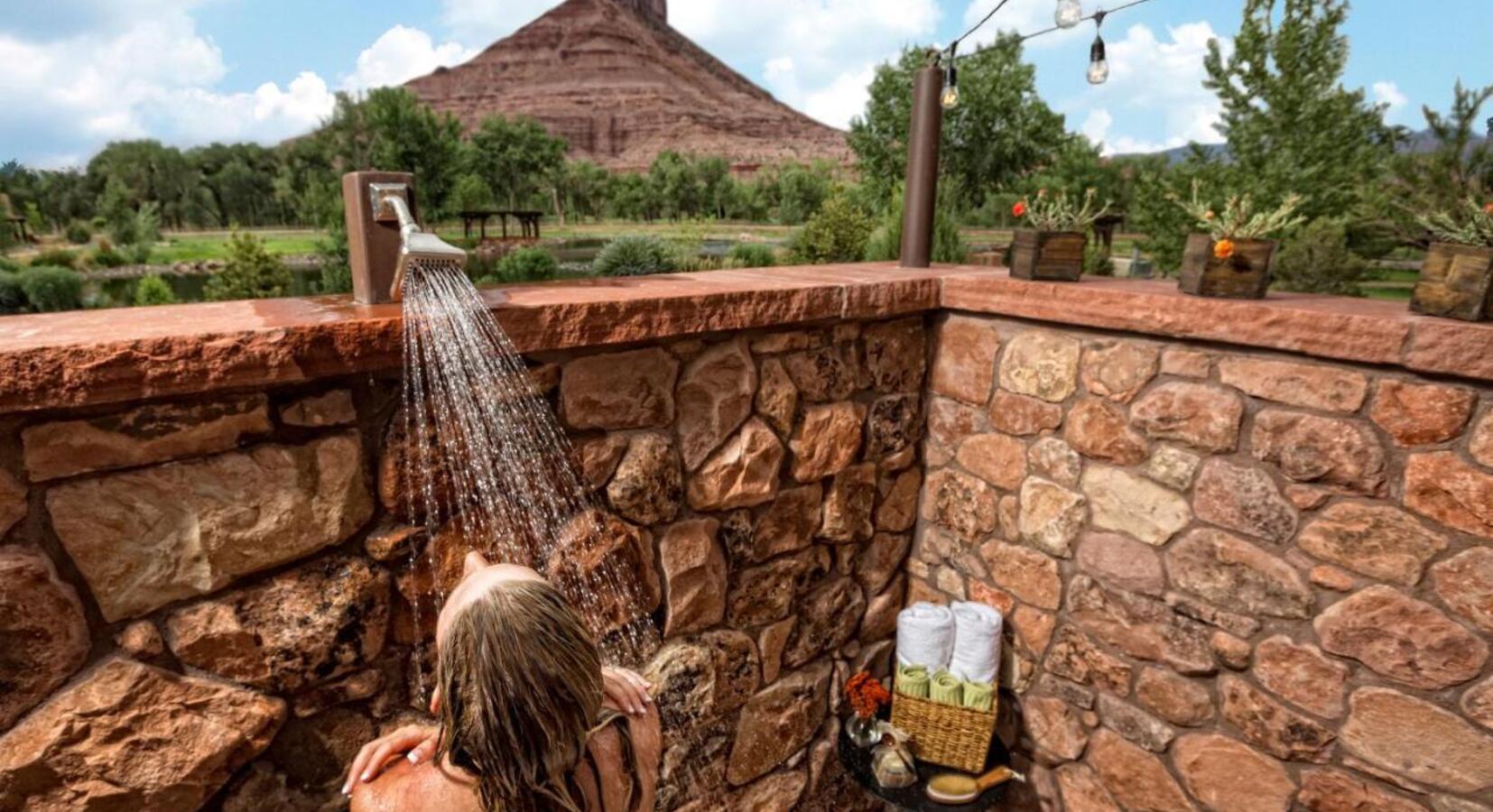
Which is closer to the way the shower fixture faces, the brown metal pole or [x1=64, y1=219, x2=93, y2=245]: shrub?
the brown metal pole

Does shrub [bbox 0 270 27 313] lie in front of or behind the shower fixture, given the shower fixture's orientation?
behind

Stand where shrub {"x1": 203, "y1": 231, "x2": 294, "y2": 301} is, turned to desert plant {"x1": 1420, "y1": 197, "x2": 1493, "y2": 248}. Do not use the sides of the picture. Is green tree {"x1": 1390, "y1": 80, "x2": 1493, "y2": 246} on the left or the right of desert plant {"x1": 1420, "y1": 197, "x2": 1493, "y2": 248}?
left

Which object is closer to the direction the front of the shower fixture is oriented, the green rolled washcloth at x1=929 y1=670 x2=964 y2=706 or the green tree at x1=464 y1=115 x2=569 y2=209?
the green rolled washcloth

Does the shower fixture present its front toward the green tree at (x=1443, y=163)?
no

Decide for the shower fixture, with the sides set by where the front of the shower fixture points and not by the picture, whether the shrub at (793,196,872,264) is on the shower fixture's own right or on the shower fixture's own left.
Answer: on the shower fixture's own left

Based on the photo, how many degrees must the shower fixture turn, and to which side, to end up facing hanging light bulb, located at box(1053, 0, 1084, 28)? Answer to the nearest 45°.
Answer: approximately 45° to its left

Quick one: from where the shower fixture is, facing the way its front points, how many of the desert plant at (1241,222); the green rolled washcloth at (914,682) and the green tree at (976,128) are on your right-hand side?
0

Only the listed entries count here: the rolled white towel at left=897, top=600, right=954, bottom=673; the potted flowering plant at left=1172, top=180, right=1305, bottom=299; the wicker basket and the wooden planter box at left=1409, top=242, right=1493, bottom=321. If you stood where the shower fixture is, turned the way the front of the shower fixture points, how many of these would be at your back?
0

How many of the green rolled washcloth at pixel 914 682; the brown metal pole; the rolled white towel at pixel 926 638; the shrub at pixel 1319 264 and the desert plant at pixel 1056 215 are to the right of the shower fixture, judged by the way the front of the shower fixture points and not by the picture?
0

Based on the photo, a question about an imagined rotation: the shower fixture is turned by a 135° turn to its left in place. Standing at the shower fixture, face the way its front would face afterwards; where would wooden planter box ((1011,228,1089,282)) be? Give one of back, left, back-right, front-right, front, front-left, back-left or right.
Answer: right

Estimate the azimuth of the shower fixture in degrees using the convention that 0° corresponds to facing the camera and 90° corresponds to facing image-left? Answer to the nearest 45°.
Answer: approximately 315°
